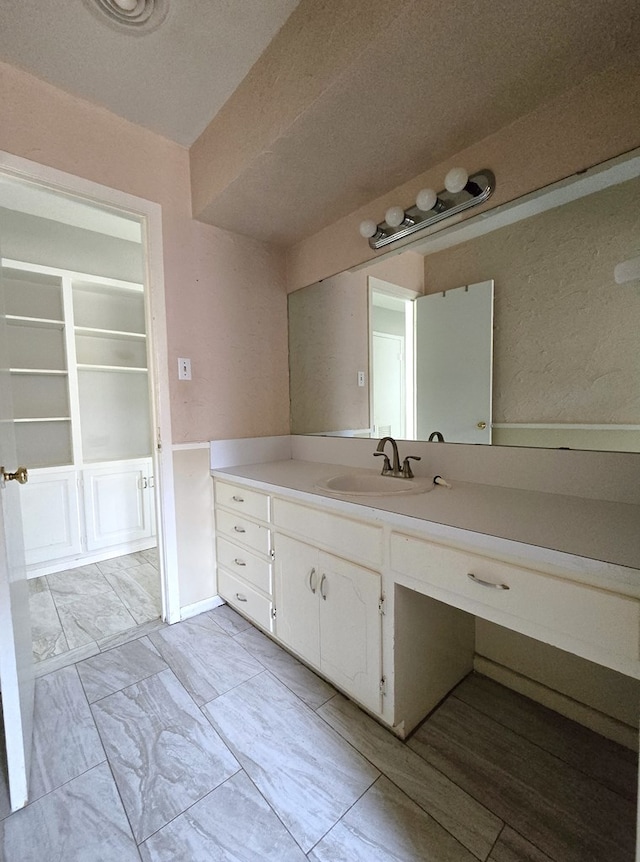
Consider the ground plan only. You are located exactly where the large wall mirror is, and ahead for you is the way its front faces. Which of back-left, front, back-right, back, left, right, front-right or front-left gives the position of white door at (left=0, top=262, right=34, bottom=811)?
front

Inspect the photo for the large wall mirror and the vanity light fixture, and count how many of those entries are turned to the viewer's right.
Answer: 0

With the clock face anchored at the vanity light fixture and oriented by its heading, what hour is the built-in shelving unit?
The built-in shelving unit is roughly at 2 o'clock from the vanity light fixture.

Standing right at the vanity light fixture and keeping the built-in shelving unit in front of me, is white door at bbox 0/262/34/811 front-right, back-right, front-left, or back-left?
front-left

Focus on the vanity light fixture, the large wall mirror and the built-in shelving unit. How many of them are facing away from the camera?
0

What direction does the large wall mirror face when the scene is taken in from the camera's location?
facing the viewer and to the left of the viewer

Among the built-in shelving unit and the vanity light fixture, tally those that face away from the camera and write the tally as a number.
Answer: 0

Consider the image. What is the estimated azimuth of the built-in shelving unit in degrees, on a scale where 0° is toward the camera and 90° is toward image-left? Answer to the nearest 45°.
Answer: approximately 315°

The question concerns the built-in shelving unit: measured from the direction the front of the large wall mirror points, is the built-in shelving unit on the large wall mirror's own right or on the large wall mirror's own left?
on the large wall mirror's own right

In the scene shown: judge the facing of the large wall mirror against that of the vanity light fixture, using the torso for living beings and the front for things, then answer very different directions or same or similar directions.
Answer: same or similar directions

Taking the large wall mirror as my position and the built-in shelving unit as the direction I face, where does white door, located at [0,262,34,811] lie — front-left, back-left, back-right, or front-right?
front-left
